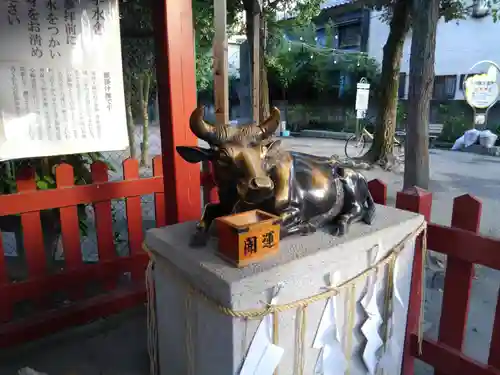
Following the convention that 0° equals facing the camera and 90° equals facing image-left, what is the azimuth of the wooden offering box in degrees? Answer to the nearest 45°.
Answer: approximately 315°

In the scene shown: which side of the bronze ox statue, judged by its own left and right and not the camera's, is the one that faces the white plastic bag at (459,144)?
back

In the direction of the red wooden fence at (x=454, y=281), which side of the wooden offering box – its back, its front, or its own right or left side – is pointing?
left

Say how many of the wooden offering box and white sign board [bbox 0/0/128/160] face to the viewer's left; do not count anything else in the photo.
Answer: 0

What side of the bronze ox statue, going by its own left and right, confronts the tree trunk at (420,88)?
back

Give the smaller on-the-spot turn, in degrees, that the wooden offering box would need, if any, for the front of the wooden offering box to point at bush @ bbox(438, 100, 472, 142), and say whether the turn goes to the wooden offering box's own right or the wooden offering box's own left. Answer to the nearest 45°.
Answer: approximately 90° to the wooden offering box's own left

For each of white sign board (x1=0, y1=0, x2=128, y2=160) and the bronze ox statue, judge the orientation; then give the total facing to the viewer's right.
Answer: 0

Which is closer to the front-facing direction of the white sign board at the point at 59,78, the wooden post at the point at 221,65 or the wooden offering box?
the wooden offering box

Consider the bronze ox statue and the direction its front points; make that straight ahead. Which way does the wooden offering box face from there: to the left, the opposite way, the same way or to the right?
to the left

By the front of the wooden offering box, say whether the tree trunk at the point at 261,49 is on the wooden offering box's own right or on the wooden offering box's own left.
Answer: on the wooden offering box's own left

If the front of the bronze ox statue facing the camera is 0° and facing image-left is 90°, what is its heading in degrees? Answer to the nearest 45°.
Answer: approximately 45°
